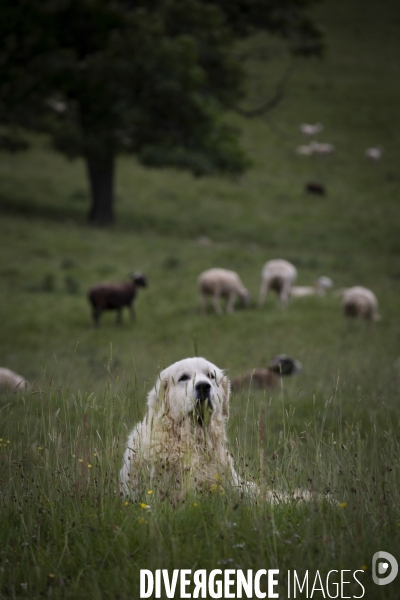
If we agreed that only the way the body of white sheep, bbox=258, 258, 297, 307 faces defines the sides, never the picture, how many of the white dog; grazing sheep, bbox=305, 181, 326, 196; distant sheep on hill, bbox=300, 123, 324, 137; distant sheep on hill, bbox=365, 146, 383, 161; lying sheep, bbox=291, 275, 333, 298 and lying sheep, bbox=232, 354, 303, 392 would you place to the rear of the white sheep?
2

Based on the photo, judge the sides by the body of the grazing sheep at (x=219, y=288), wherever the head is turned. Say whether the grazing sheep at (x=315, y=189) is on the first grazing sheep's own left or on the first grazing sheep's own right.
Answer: on the first grazing sheep's own left

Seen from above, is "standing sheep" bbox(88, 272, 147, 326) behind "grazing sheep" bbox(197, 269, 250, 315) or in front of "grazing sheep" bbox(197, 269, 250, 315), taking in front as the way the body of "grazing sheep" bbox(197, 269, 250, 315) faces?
behind

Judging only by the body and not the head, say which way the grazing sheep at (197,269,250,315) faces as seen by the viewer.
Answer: to the viewer's right

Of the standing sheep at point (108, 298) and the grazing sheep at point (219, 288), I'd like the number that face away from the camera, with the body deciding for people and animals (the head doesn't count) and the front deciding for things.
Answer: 0

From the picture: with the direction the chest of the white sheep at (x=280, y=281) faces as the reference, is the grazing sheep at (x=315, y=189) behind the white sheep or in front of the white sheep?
in front

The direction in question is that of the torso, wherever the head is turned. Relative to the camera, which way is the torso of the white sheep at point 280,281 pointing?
away from the camera

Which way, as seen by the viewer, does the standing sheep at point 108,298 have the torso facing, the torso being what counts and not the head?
to the viewer's right
